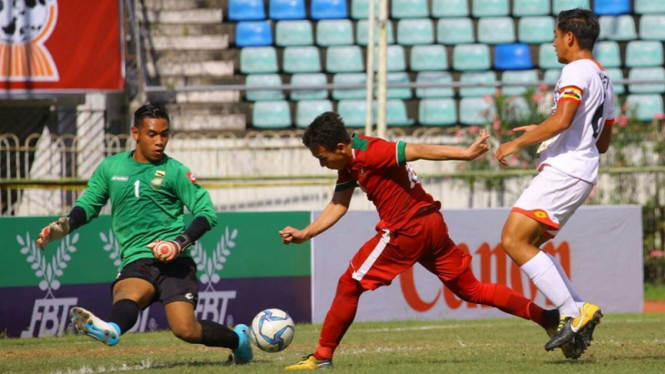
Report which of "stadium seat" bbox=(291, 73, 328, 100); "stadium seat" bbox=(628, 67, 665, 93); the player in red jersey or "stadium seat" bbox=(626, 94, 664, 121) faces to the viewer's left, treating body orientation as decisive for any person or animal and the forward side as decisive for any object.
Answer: the player in red jersey

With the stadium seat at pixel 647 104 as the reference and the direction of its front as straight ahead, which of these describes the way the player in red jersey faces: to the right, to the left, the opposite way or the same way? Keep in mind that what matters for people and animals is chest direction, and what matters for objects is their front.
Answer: to the right

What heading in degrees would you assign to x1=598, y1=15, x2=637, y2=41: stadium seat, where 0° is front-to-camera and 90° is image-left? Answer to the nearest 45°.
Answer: approximately 0°

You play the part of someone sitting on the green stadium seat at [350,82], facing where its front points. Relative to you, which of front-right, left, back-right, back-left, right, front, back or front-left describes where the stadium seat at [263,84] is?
right

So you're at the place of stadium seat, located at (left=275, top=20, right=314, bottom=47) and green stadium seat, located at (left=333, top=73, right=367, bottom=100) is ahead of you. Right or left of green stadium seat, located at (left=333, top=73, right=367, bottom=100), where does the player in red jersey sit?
right

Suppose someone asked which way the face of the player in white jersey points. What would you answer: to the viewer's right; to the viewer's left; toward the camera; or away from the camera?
to the viewer's left

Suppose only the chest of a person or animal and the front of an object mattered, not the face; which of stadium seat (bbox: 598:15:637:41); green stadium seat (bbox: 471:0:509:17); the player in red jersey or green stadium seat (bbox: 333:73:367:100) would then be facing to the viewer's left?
the player in red jersey

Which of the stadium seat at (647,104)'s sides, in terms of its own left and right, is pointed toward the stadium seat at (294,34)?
right

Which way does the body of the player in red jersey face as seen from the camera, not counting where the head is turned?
to the viewer's left

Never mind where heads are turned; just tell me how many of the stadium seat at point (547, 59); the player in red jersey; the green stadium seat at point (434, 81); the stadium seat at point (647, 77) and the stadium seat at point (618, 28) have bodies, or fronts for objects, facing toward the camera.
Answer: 4

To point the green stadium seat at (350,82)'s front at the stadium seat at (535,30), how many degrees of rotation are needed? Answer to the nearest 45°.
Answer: approximately 90° to its left

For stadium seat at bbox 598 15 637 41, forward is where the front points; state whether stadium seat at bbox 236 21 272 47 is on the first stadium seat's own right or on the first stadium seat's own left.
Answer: on the first stadium seat's own right

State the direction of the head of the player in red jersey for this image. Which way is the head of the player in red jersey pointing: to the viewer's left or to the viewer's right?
to the viewer's left

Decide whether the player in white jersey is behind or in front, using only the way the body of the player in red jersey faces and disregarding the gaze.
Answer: behind
